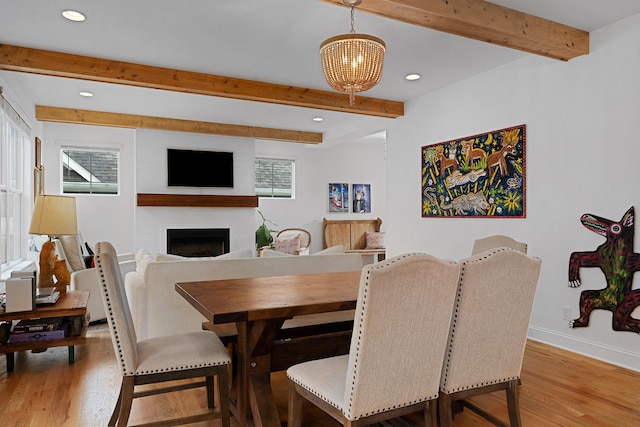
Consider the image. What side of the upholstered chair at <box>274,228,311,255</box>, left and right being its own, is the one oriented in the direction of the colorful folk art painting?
left

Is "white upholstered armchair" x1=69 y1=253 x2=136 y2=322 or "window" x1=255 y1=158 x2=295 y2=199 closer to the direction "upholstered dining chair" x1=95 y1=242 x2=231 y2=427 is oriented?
the window

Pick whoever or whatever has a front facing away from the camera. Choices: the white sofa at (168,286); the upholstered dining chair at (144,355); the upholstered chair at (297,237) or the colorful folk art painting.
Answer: the white sofa

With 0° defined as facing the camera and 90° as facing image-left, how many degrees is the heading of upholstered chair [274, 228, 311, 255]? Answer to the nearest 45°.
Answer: approximately 45°

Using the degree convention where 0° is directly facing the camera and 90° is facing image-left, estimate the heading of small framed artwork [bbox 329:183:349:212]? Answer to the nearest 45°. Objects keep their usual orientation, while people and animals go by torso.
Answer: approximately 0°

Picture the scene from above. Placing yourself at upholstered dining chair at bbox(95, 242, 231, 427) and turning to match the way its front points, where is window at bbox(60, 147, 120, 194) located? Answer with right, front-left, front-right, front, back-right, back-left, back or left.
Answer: left

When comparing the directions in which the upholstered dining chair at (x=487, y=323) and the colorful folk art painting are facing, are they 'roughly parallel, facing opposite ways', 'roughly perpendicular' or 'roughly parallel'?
roughly perpendicular

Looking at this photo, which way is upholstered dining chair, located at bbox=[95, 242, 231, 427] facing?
to the viewer's right

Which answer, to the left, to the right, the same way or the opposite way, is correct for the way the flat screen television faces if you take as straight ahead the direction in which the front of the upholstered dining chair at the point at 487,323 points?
the opposite way

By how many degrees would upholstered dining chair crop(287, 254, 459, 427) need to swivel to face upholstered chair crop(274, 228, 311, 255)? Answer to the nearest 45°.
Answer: approximately 45° to its right
